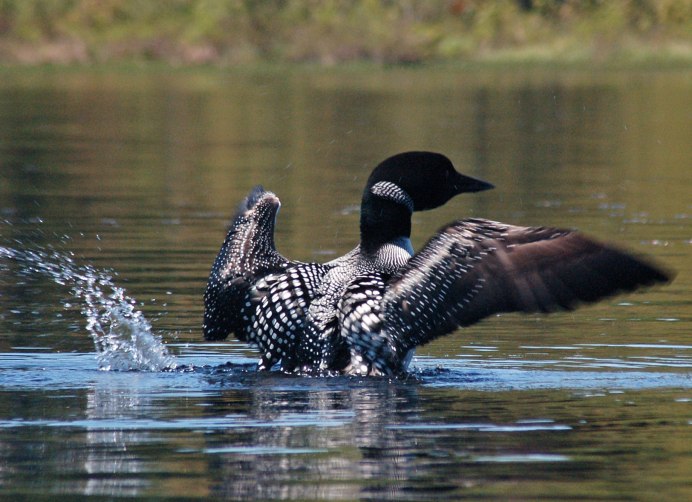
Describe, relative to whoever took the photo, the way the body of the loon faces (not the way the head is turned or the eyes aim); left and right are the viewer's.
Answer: facing away from the viewer and to the right of the viewer

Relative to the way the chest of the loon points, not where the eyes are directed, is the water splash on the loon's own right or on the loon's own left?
on the loon's own left
